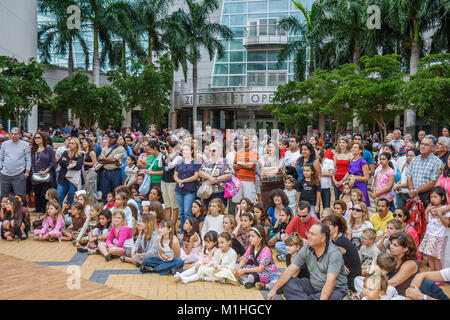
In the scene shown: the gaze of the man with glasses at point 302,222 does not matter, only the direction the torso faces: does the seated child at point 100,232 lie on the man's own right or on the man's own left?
on the man's own right

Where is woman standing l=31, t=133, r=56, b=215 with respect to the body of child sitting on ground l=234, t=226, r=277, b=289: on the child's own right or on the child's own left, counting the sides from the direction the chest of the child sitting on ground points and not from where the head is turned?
on the child's own right

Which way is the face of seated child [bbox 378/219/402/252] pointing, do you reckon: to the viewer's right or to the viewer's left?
to the viewer's left

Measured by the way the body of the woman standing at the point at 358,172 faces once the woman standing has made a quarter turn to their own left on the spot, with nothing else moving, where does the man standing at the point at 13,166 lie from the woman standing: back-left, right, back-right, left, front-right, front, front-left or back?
back-right

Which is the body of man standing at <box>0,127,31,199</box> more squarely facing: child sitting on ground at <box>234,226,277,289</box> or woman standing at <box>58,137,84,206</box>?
the child sitting on ground

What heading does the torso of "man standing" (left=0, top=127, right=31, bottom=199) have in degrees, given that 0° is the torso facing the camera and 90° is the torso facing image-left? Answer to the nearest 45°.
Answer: approximately 0°

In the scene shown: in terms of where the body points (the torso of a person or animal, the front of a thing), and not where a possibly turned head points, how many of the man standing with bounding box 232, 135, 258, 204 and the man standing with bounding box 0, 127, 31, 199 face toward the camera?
2

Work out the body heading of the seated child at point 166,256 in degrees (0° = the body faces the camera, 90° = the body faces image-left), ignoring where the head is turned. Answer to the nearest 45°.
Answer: approximately 45°

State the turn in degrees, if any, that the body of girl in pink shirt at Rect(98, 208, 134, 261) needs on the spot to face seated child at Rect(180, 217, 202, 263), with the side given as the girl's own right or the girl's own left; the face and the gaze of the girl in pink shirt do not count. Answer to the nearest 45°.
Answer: approximately 135° to the girl's own left

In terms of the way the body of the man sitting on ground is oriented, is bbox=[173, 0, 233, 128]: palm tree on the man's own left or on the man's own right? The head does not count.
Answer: on the man's own right
